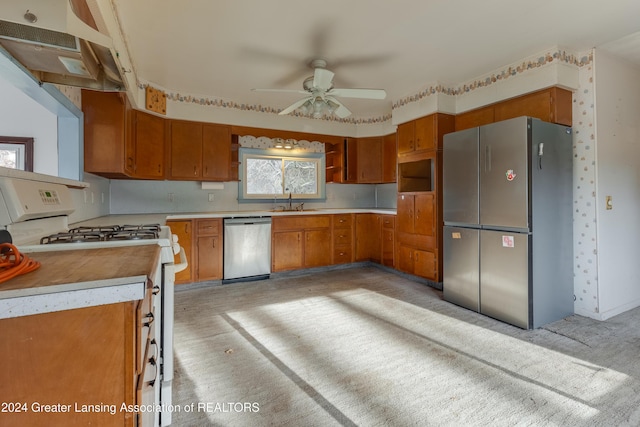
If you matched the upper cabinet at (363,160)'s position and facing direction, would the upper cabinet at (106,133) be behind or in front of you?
in front

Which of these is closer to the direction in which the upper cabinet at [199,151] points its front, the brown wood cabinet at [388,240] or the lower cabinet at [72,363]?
the lower cabinet

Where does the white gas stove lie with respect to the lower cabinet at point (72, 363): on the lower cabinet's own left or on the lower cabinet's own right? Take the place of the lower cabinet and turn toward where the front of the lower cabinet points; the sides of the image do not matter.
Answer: on the lower cabinet's own left

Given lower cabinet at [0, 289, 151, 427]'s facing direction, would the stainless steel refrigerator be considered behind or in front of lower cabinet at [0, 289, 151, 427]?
in front

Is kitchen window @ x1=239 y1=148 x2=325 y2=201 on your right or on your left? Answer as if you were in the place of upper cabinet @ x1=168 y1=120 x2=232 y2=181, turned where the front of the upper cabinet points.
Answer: on your left

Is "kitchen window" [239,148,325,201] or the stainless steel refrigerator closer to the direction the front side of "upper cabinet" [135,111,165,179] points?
the stainless steel refrigerator

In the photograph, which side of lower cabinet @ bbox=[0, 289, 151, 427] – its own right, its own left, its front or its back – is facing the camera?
right

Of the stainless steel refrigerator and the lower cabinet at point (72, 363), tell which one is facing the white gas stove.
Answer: the stainless steel refrigerator

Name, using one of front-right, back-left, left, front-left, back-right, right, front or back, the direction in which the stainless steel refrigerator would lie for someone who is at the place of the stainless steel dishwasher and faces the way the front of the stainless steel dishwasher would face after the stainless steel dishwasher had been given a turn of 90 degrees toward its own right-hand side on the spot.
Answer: back-left

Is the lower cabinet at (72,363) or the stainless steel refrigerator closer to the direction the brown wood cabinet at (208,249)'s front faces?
the lower cabinet
